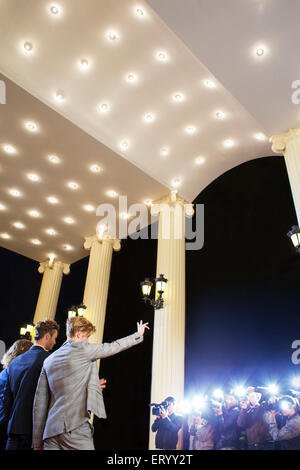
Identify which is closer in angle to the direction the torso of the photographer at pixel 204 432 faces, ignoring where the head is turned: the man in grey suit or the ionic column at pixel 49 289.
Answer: the man in grey suit

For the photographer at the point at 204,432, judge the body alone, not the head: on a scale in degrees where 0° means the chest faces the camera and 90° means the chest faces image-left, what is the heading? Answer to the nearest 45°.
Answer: approximately 45°

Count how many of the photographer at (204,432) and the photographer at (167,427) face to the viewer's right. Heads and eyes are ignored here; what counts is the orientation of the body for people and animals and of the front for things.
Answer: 0

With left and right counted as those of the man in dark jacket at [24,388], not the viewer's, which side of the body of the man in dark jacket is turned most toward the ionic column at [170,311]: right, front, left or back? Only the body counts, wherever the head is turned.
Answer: front

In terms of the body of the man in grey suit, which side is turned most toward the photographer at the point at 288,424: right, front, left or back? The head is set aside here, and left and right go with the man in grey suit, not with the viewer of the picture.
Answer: front

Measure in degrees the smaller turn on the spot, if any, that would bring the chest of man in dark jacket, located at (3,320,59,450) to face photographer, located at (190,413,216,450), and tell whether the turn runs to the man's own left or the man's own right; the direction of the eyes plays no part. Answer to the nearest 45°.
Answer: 0° — they already face them

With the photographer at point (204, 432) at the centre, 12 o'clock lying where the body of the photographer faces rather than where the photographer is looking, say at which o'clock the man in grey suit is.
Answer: The man in grey suit is roughly at 11 o'clock from the photographer.

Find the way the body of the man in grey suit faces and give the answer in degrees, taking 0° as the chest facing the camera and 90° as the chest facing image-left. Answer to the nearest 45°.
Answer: approximately 225°

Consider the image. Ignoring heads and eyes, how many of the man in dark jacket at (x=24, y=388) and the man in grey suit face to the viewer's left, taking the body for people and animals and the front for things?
0
